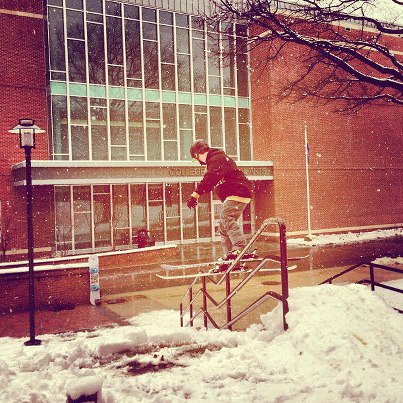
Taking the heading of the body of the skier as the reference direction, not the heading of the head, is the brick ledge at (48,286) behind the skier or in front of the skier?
in front

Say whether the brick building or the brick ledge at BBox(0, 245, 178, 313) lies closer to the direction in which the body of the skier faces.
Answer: the brick ledge

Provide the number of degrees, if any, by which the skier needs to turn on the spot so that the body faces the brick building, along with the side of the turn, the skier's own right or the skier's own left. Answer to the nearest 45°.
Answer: approximately 90° to the skier's own right

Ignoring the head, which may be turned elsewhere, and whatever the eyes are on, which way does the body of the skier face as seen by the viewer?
to the viewer's left
